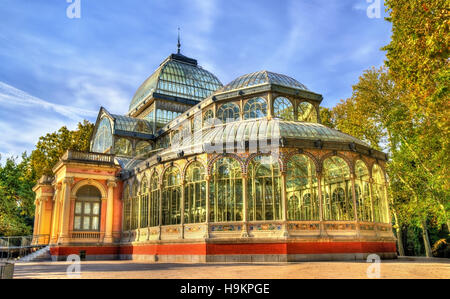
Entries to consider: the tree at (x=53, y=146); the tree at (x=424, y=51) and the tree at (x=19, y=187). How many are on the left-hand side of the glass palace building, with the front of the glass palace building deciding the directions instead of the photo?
1

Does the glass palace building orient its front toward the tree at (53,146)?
no

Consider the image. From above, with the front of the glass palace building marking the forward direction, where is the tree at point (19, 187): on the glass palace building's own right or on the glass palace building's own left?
on the glass palace building's own right

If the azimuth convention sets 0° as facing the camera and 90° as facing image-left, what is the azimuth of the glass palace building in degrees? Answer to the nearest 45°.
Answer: approximately 45°

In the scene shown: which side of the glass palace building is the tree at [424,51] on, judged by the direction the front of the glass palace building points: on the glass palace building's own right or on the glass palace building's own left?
on the glass palace building's own left
